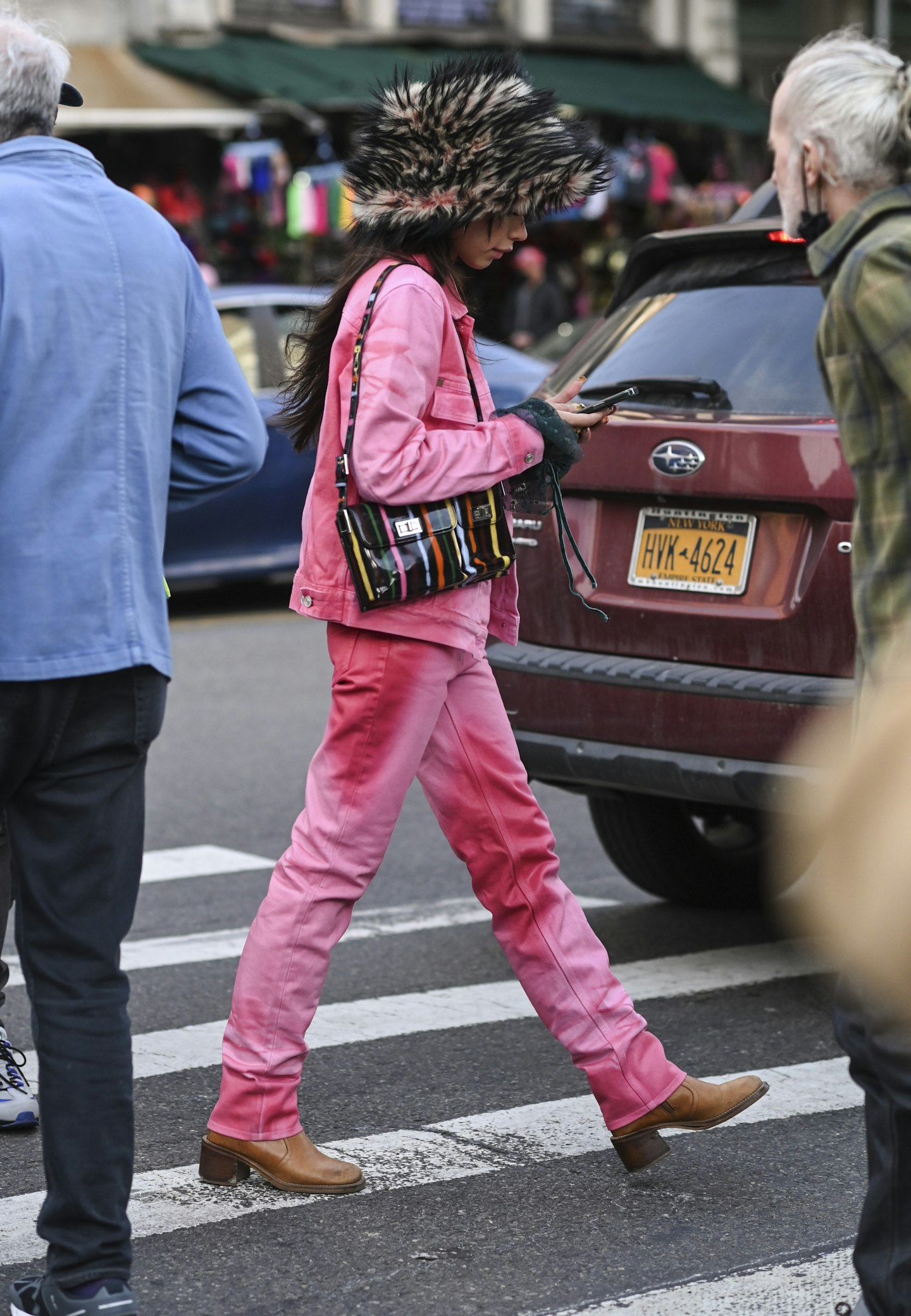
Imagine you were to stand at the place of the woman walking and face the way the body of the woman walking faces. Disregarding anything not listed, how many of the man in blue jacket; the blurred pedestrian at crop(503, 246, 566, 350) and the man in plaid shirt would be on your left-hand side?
1

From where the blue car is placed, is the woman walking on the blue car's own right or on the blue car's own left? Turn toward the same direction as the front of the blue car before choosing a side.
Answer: on the blue car's own right

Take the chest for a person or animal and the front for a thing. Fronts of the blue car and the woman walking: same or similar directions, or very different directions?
same or similar directions

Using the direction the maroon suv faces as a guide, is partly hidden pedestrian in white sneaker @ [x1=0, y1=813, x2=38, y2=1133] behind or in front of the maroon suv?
behind

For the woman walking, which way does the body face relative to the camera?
to the viewer's right

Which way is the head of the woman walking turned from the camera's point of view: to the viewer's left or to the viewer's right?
to the viewer's right

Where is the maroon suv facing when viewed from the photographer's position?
facing away from the viewer and to the right of the viewer

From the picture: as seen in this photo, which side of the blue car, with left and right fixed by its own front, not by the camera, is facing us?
right

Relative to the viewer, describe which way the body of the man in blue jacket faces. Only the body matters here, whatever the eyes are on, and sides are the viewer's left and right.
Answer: facing away from the viewer and to the right of the viewer

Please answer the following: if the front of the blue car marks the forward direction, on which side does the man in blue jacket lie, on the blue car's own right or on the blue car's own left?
on the blue car's own right

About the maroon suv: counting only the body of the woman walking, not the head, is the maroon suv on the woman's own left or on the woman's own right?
on the woman's own left

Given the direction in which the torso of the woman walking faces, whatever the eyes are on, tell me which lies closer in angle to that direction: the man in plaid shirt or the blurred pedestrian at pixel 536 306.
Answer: the man in plaid shirt

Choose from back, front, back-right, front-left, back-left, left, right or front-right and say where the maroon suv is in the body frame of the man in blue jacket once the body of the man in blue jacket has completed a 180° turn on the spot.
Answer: back
